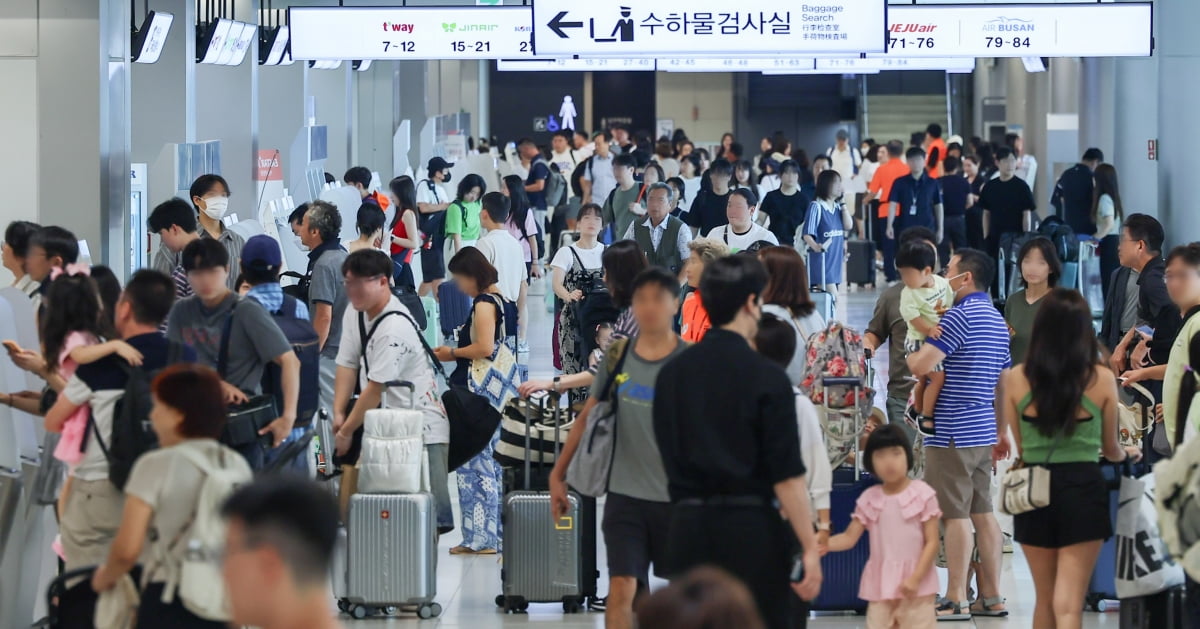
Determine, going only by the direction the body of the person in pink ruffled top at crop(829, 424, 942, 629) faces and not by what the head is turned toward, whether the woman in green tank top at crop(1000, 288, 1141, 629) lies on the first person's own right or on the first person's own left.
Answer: on the first person's own left

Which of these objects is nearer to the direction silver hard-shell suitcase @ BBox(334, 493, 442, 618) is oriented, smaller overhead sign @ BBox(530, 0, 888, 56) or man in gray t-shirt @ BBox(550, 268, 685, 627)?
the man in gray t-shirt

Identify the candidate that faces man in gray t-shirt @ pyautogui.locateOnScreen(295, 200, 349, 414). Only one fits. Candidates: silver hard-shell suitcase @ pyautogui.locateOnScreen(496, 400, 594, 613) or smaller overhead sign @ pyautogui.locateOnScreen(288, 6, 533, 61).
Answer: the smaller overhead sign

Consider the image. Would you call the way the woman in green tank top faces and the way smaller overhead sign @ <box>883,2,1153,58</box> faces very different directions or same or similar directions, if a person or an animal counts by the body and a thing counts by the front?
very different directions

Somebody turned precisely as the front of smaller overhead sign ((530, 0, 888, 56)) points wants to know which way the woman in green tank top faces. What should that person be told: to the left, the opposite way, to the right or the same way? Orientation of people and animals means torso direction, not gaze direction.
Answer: the opposite way

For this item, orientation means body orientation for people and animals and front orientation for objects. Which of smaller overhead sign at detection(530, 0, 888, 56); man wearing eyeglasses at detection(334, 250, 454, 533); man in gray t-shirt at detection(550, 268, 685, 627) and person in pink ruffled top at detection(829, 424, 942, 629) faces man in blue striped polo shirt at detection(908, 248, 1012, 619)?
the smaller overhead sign

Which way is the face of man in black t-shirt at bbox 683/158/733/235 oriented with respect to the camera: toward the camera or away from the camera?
toward the camera

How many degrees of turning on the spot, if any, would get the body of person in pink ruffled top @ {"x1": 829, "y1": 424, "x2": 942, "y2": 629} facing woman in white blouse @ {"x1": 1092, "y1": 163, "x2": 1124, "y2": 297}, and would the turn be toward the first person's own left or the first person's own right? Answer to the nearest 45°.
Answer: approximately 180°

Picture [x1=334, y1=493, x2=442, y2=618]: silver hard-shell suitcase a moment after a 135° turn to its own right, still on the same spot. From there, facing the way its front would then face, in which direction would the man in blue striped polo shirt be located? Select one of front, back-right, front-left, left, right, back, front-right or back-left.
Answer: back-right

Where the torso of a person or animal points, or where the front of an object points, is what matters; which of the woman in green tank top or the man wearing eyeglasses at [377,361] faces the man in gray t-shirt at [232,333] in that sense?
the man wearing eyeglasses

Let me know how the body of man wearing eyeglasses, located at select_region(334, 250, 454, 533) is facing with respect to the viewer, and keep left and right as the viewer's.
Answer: facing the viewer and to the left of the viewer

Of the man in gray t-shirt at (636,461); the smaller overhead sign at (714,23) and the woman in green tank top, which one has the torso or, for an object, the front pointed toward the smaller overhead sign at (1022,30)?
the woman in green tank top

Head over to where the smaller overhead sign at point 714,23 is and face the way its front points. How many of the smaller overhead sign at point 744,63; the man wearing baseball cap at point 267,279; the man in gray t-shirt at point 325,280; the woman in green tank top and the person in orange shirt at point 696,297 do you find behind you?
1

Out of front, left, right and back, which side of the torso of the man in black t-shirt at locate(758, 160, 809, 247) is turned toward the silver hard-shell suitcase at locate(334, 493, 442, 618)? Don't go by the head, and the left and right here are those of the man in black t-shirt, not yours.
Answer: front

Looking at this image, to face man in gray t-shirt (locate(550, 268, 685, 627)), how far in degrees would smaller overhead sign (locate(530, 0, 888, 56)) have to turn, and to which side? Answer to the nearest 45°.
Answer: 0° — it already faces them

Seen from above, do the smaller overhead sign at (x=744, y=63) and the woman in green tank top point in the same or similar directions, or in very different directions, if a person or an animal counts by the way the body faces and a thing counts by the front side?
very different directions

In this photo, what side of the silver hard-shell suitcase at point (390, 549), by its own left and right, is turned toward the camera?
front

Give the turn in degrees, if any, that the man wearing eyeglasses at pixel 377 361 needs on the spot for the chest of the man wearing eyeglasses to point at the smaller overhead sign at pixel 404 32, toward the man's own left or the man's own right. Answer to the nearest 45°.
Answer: approximately 135° to the man's own right
